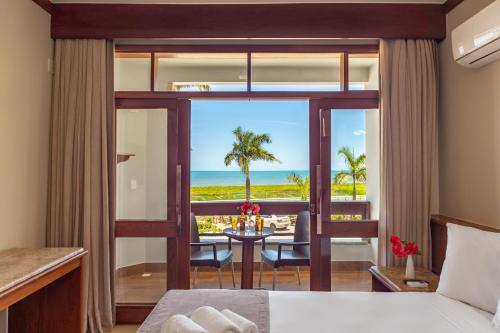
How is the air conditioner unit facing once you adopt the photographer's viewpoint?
facing the viewer and to the left of the viewer

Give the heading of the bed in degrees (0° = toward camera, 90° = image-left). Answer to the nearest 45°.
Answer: approximately 90°

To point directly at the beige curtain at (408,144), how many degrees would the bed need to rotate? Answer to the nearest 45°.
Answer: approximately 135° to its right

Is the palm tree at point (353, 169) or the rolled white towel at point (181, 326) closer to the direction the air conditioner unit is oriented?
the rolled white towel

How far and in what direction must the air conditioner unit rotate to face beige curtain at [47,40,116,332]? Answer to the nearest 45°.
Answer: approximately 45° to its right

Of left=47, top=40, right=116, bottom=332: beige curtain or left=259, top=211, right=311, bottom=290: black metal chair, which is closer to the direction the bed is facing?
the beige curtain

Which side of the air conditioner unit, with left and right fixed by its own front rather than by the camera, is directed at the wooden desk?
front

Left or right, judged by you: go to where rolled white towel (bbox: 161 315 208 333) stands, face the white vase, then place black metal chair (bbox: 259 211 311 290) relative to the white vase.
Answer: left

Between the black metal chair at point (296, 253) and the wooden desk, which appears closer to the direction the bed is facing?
the wooden desk

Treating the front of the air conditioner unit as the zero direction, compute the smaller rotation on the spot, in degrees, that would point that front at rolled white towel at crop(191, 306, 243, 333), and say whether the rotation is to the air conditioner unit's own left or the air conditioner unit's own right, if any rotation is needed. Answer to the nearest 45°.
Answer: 0° — it already faces it

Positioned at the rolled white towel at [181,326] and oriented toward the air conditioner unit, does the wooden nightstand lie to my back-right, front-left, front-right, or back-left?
front-left
